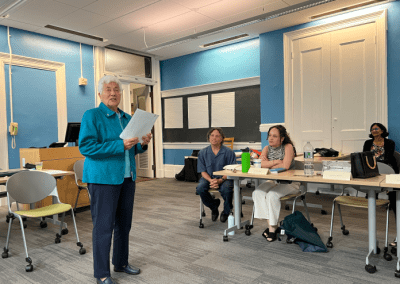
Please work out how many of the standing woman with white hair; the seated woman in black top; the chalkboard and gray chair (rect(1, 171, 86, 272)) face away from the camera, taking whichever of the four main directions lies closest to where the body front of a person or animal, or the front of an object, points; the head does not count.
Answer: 0

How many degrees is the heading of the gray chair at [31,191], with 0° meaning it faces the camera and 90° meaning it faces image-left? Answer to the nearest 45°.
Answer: approximately 315°

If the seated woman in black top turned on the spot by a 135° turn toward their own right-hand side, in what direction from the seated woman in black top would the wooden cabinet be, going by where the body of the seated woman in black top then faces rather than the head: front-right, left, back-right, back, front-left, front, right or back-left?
back-left

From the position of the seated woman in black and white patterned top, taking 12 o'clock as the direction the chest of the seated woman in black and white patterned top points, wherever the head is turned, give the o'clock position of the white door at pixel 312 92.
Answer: The white door is roughly at 5 o'clock from the seated woman in black and white patterned top.

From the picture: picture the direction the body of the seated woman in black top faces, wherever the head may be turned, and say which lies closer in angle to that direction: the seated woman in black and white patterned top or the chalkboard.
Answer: the seated woman in black and white patterned top

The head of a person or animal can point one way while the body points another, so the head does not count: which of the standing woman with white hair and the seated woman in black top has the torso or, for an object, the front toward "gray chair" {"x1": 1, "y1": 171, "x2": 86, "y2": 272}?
the seated woman in black top

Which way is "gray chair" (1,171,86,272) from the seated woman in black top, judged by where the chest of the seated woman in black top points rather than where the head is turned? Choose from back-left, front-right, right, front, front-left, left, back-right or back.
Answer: front

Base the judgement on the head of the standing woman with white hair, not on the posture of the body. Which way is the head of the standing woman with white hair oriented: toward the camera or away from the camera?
toward the camera

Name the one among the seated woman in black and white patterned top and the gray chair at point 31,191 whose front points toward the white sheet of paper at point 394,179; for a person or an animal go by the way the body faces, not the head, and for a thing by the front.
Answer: the gray chair

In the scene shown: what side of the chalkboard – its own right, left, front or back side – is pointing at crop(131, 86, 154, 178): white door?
right

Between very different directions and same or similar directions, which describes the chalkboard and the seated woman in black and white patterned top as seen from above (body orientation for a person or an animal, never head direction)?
same or similar directions

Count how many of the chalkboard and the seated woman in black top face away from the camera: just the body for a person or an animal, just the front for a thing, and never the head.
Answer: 0

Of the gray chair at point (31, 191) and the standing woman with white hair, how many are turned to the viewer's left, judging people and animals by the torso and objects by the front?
0

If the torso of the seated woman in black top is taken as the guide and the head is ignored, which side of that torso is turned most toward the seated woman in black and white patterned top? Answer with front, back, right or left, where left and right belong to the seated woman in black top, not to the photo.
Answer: front

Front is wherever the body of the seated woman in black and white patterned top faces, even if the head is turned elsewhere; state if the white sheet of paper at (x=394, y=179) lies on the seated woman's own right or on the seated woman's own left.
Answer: on the seated woman's own left

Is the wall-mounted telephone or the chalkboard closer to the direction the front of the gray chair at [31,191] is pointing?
the chalkboard

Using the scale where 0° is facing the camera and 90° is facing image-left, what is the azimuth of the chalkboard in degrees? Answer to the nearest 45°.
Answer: approximately 45°
